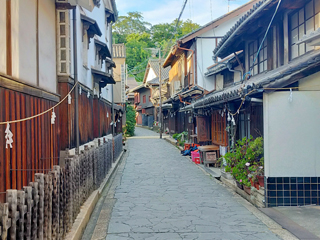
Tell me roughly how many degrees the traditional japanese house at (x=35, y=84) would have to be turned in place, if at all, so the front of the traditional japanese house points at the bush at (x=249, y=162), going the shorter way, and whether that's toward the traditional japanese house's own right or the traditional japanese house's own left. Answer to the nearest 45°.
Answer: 0° — it already faces it

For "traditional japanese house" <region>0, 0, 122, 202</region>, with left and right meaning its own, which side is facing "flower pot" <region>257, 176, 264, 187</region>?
front

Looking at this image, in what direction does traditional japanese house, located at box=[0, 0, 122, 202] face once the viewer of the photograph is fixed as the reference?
facing to the right of the viewer
